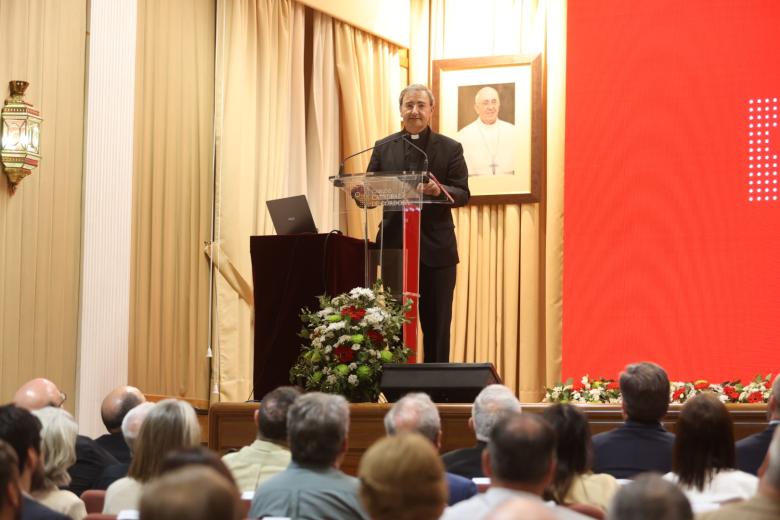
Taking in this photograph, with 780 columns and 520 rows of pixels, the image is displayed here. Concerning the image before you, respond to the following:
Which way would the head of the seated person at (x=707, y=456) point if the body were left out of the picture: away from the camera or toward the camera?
away from the camera

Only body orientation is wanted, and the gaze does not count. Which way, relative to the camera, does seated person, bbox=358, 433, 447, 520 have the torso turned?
away from the camera

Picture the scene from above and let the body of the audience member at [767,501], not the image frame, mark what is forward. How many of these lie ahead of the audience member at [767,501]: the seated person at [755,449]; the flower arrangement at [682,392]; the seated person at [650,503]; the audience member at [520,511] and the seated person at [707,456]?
3

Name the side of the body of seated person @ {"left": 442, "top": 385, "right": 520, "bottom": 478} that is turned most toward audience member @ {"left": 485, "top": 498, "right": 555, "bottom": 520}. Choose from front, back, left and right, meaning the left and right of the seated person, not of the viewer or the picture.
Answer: back

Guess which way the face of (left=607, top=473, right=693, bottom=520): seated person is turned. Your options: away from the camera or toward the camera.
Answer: away from the camera

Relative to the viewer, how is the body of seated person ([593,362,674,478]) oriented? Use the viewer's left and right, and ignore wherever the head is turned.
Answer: facing away from the viewer

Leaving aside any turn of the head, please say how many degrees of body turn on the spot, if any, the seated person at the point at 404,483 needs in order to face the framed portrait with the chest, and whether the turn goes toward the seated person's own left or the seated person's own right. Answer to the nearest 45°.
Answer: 0° — they already face it

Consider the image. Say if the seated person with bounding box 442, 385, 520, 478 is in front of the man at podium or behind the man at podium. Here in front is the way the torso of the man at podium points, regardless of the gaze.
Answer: in front

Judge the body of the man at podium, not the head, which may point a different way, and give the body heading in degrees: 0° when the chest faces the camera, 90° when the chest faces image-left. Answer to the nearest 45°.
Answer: approximately 0°

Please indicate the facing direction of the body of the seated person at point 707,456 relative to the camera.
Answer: away from the camera

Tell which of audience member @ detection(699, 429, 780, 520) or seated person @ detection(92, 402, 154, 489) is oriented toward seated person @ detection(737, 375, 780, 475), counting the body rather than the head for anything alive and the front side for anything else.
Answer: the audience member

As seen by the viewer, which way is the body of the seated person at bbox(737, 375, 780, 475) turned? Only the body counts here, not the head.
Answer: away from the camera

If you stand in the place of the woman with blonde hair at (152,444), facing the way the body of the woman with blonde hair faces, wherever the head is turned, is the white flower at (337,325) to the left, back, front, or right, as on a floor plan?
front

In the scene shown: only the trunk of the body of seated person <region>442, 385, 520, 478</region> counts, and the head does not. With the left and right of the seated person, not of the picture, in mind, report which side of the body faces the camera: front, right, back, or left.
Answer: back

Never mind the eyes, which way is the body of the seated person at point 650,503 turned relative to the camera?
away from the camera
